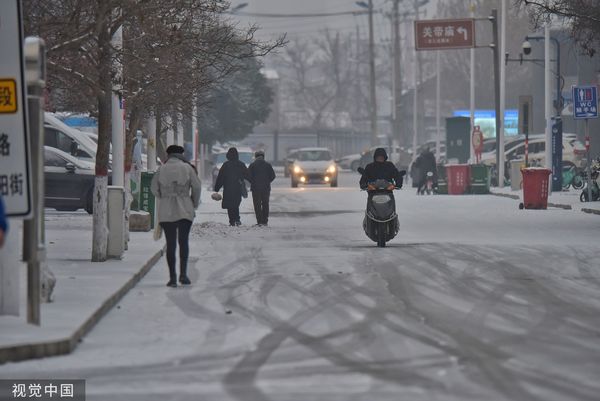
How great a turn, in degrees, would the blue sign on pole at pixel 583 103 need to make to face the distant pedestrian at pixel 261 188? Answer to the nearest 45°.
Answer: approximately 45° to its right

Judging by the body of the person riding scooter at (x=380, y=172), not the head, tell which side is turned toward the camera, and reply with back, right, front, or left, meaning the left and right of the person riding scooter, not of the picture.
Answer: front

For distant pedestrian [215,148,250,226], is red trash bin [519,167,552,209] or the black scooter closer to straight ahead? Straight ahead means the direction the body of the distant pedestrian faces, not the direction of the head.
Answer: the red trash bin

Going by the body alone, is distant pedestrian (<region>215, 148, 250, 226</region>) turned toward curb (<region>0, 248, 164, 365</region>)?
no

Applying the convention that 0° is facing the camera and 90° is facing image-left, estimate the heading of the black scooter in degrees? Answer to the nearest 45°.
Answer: approximately 0°

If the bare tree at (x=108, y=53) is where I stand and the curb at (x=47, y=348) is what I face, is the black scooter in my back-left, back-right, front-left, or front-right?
back-left

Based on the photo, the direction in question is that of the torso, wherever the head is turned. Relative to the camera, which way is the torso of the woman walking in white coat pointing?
away from the camera

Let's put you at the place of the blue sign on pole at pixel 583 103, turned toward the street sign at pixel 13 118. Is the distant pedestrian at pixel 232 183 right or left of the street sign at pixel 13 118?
right

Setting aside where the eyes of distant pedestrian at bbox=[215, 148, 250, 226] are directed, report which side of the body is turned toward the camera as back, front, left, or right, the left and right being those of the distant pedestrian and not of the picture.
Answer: back

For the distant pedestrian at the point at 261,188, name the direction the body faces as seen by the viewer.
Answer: away from the camera
